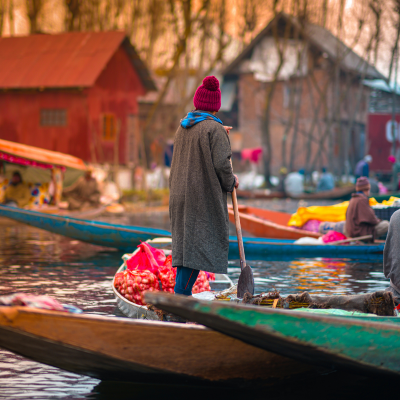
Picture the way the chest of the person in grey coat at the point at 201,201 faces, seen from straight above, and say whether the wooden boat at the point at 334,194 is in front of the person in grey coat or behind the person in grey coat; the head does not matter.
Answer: in front

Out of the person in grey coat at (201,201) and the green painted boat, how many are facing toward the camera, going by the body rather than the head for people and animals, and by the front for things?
0

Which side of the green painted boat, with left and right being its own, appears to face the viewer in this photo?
left

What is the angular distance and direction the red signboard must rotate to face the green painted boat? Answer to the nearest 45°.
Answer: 0° — it already faces it

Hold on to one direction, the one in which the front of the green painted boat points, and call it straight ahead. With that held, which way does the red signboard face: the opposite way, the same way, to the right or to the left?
to the left

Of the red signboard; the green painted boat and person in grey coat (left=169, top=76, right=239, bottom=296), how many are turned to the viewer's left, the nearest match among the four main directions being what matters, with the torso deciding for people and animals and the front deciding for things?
1

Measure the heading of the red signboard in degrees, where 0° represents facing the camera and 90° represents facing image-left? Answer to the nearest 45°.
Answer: approximately 0°

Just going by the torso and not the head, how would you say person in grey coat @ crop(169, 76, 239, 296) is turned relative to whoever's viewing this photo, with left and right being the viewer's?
facing away from the viewer and to the right of the viewer
